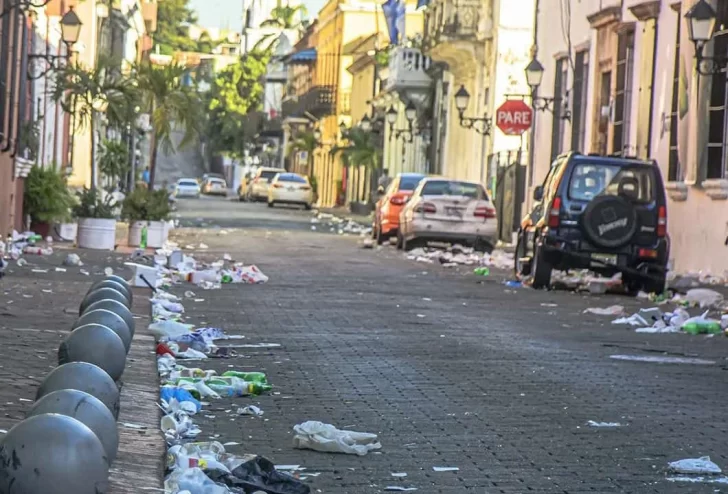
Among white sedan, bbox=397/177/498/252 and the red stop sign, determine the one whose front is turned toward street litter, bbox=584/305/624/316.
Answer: the red stop sign

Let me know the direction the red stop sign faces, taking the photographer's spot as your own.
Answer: facing the viewer

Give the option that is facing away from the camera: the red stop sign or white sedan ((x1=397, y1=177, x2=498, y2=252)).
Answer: the white sedan

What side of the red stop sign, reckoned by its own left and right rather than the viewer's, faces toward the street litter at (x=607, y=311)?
front

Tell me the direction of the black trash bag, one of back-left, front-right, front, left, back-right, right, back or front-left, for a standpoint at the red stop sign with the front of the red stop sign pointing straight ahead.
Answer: front

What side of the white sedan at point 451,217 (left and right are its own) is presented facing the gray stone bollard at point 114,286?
back

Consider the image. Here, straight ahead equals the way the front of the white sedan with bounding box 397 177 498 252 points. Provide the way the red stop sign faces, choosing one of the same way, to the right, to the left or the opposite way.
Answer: the opposite way

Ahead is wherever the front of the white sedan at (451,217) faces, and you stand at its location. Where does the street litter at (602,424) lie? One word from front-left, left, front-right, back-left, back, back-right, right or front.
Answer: back

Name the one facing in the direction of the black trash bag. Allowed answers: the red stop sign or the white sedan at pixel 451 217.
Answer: the red stop sign

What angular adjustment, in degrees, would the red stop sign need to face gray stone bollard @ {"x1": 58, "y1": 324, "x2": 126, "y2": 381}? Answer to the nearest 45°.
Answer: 0° — it already faces it

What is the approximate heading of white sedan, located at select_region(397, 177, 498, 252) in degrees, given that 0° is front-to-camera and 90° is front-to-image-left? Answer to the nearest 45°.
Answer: approximately 180°

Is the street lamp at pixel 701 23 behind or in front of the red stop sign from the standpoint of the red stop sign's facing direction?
in front

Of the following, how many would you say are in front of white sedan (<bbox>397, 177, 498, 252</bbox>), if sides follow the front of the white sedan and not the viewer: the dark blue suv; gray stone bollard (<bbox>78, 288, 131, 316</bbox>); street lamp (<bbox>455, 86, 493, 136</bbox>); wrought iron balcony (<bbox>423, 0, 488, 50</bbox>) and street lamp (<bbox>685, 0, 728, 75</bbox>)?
2

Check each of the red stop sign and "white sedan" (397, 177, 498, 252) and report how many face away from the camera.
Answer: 1

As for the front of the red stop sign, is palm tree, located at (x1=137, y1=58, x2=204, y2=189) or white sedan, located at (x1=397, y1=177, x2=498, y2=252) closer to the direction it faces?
the white sedan

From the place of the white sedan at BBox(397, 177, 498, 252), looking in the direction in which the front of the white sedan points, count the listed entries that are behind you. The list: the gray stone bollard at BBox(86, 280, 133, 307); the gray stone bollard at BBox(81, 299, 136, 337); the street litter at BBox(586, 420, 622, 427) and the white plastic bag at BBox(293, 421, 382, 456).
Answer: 4

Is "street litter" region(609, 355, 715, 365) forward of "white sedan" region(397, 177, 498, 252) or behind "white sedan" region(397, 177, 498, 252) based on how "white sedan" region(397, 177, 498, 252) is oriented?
behind

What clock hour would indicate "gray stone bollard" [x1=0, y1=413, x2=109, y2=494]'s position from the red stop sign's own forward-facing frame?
The gray stone bollard is roughly at 12 o'clock from the red stop sign.
